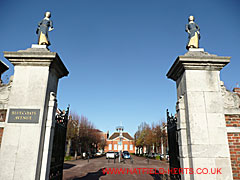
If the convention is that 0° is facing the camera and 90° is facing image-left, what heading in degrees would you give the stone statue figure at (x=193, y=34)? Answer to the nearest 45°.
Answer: approximately 0°

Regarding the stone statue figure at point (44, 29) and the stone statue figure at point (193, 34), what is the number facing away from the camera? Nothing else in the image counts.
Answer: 0

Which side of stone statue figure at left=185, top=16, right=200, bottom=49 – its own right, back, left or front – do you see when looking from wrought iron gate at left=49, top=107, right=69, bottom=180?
right

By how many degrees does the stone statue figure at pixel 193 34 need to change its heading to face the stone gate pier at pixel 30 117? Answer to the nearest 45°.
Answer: approximately 45° to its right

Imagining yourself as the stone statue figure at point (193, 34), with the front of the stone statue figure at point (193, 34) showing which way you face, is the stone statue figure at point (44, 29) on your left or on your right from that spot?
on your right

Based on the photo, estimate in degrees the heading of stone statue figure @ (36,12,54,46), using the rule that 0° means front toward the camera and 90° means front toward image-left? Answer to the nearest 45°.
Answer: approximately 315°

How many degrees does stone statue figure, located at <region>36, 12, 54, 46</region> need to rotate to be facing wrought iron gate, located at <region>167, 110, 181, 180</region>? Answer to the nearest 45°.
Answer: approximately 45° to its left
